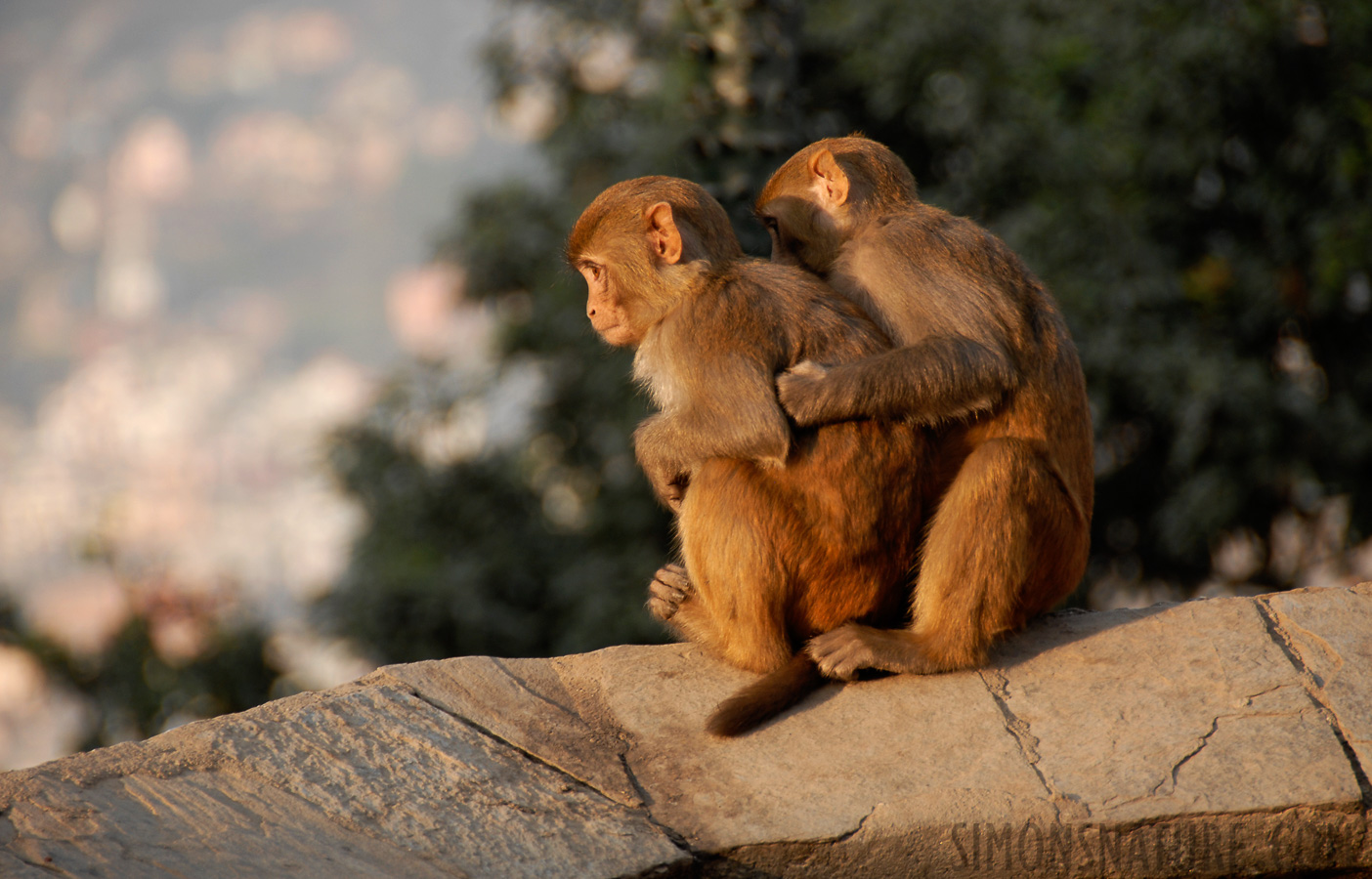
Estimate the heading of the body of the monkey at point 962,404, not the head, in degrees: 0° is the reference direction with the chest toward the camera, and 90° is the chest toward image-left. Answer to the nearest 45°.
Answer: approximately 90°

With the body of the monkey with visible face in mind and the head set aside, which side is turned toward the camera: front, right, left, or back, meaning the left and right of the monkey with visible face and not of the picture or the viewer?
left
